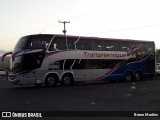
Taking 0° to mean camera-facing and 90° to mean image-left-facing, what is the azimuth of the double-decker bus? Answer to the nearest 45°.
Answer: approximately 45°
